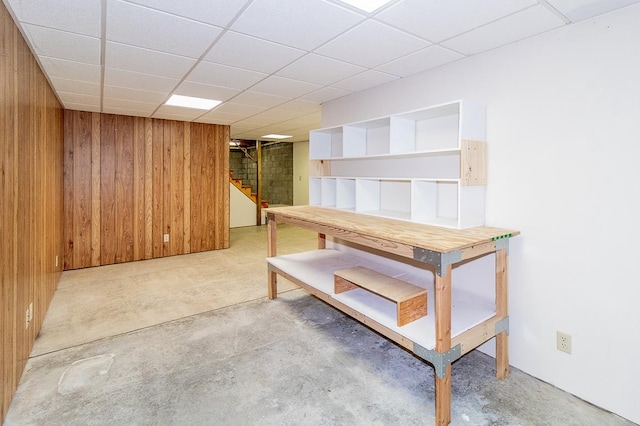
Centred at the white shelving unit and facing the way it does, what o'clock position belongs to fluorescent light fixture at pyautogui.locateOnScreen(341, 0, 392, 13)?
The fluorescent light fixture is roughly at 11 o'clock from the white shelving unit.

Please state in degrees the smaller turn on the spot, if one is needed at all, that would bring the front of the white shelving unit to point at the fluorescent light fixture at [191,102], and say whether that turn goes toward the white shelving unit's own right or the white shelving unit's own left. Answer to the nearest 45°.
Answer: approximately 45° to the white shelving unit's own right

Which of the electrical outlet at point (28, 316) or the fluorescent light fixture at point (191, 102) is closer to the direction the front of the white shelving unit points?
the electrical outlet

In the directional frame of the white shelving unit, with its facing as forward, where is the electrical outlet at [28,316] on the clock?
The electrical outlet is roughly at 1 o'clock from the white shelving unit.

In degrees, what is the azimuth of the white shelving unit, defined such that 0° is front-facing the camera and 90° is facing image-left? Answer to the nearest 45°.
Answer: approximately 45°
